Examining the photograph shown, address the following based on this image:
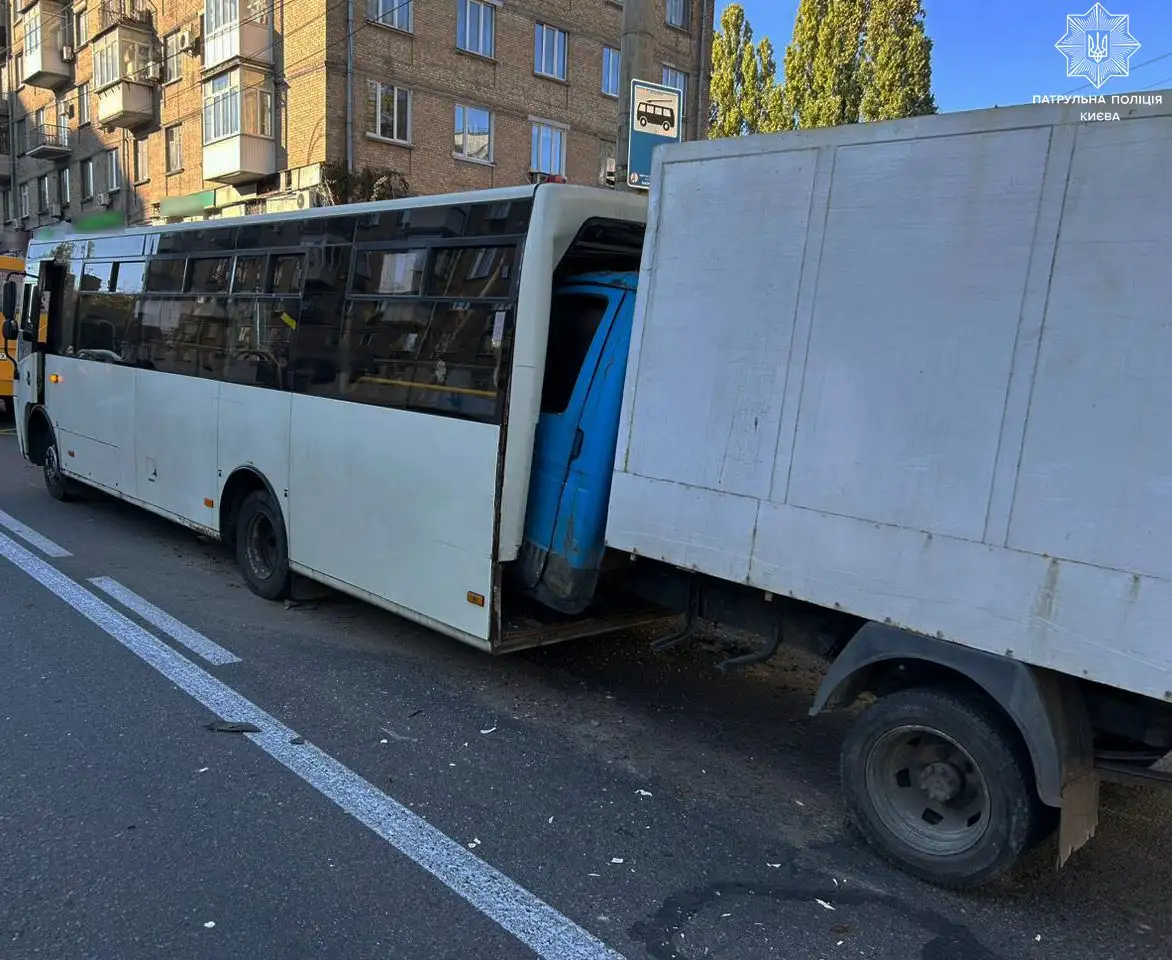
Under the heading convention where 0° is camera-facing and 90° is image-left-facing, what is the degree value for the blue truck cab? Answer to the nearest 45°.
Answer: approximately 135°

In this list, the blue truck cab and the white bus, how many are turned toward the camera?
0

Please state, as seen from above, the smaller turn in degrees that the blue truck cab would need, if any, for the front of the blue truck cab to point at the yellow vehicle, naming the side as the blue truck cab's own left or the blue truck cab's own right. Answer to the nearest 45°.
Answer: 0° — it already faces it

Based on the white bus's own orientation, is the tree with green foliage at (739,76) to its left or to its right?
on its right

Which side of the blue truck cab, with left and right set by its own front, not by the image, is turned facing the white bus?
front

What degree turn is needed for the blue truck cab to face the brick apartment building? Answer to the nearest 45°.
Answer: approximately 45° to its right

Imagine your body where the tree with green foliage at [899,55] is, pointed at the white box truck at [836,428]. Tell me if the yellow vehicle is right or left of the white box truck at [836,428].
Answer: right

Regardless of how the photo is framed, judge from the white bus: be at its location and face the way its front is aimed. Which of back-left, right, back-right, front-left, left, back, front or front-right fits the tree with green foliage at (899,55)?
right

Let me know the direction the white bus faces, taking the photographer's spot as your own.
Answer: facing away from the viewer and to the left of the viewer

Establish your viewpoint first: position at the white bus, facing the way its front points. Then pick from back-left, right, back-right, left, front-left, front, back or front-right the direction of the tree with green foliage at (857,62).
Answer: right

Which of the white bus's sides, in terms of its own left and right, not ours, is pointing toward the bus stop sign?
right
